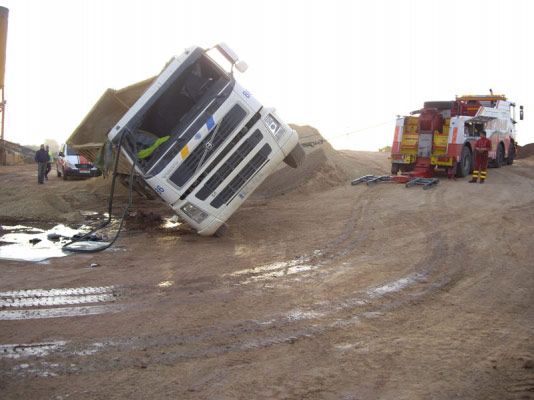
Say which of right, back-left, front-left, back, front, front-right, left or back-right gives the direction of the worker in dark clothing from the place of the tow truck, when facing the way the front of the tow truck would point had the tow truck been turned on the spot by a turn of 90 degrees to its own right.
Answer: back-right

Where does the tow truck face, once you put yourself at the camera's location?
facing away from the viewer and to the right of the viewer

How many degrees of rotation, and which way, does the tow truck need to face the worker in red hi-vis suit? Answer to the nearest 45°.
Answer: approximately 90° to its right
